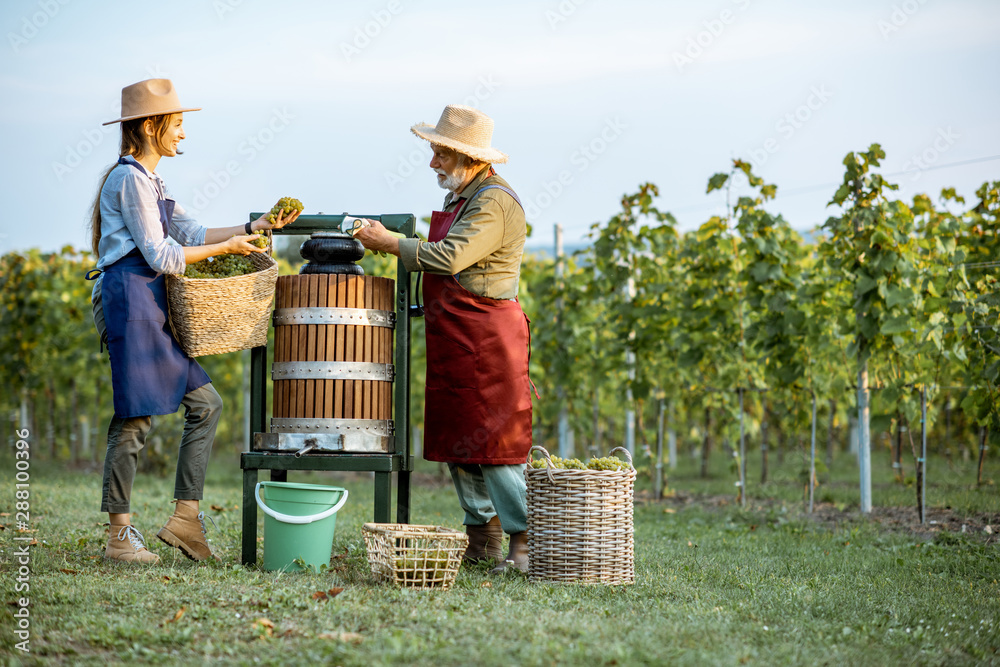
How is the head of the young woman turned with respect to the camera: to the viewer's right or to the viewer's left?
to the viewer's right

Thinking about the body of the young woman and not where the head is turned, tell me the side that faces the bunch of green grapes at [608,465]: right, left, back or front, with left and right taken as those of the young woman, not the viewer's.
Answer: front

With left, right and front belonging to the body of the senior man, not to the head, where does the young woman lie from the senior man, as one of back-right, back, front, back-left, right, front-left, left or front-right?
front

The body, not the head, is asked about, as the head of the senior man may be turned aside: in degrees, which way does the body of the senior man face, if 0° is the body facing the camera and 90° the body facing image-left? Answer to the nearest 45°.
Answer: approximately 90°

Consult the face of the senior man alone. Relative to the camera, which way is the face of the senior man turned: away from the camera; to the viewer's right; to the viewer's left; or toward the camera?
to the viewer's left

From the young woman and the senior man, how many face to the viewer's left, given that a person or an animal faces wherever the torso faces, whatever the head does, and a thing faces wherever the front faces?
1

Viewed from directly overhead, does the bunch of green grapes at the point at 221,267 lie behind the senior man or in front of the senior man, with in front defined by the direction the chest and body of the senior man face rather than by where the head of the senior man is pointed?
in front

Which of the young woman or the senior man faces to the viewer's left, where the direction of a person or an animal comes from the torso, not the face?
the senior man

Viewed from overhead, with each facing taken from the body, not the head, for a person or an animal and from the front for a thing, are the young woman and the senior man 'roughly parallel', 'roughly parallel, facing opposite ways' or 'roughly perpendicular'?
roughly parallel, facing opposite ways

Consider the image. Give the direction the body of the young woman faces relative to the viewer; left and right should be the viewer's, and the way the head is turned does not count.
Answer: facing to the right of the viewer

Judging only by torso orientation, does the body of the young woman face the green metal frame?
yes
